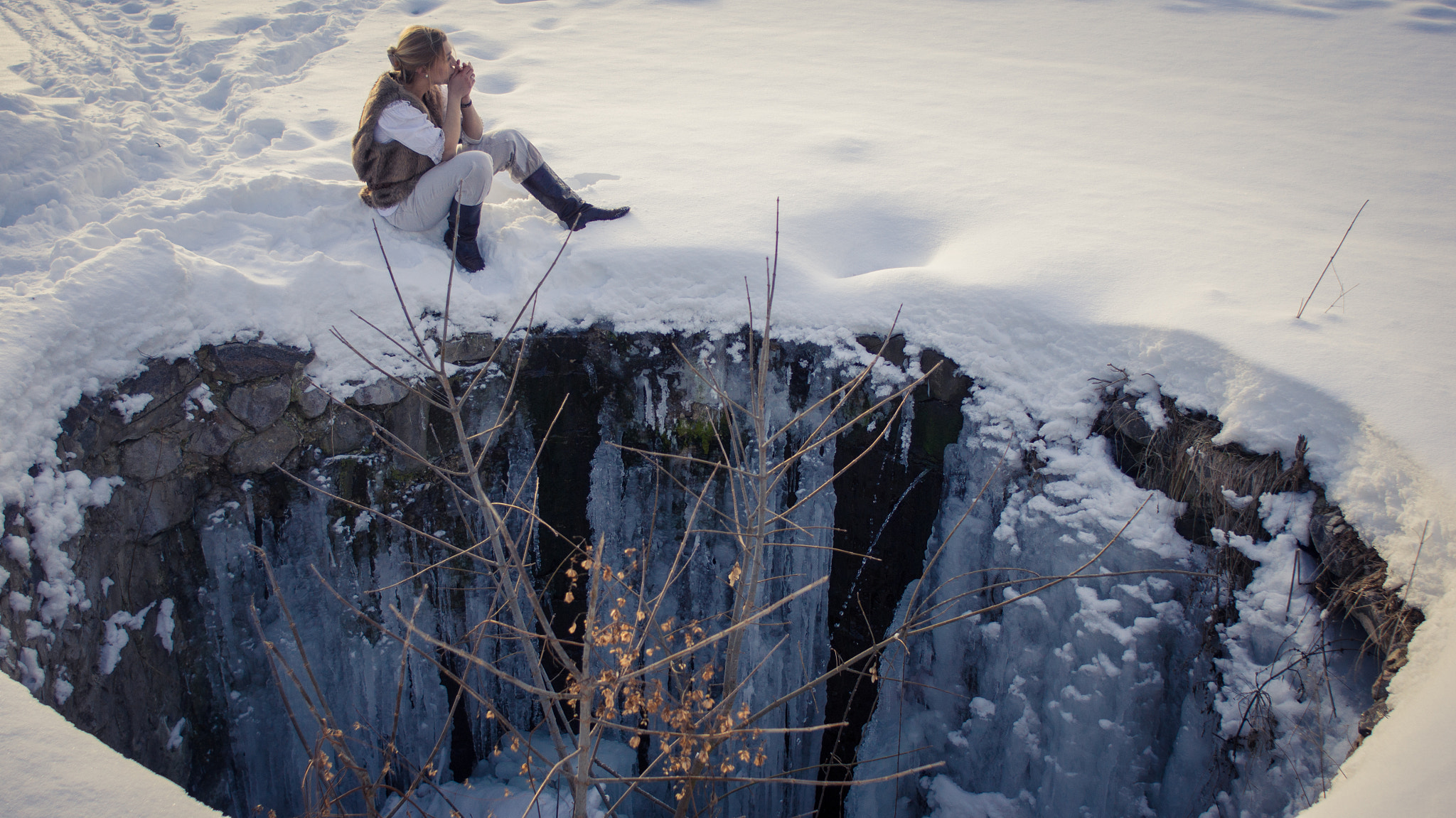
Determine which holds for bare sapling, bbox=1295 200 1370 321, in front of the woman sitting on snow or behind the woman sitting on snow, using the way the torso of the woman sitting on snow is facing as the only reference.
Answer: in front

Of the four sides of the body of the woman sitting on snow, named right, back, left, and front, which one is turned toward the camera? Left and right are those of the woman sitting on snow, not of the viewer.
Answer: right

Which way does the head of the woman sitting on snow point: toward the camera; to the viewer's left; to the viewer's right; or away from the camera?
to the viewer's right
